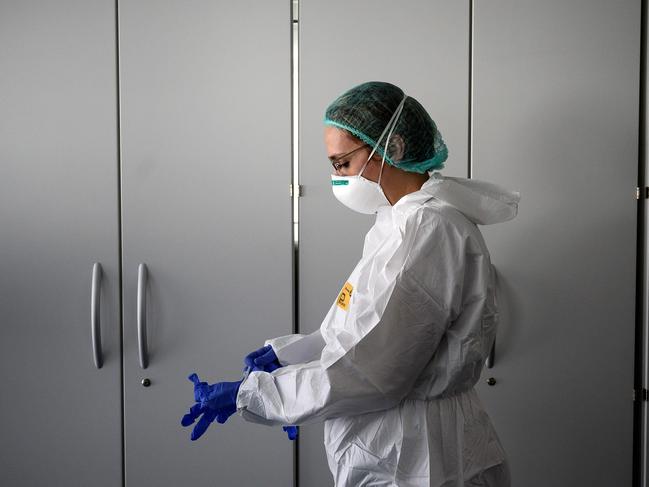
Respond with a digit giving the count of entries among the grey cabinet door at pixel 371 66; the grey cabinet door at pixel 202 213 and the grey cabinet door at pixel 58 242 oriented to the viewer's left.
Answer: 0

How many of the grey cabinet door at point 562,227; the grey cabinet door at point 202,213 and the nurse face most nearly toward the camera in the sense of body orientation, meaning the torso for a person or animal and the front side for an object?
2

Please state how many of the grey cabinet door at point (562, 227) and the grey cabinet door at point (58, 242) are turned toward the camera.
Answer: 2

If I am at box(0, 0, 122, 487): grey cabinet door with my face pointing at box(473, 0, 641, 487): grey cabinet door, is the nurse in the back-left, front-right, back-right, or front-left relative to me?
front-right

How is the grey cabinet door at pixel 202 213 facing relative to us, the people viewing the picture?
facing the viewer

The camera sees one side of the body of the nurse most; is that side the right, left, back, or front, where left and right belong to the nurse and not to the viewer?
left

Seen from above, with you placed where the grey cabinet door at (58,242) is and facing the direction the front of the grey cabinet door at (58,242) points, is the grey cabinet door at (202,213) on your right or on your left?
on your left

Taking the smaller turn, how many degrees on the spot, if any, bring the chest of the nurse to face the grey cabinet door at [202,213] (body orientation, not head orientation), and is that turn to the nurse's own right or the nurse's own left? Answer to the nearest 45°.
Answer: approximately 45° to the nurse's own right

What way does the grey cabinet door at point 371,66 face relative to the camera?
toward the camera

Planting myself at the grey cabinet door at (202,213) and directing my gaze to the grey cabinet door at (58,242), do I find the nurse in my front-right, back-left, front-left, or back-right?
back-left

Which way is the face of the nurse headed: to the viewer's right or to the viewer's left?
to the viewer's left

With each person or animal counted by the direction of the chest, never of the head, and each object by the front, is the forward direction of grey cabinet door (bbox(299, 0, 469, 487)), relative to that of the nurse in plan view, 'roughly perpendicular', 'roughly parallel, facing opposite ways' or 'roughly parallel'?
roughly perpendicular
